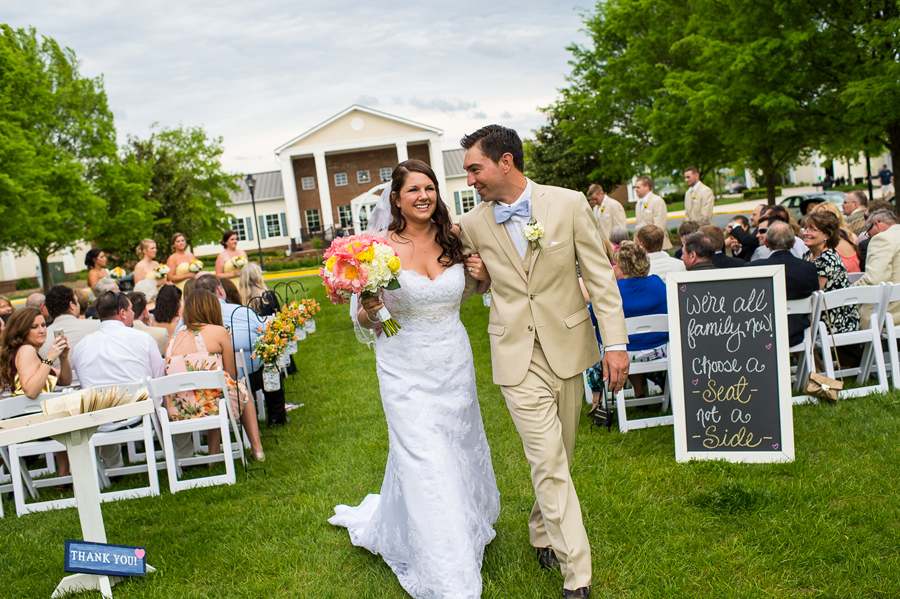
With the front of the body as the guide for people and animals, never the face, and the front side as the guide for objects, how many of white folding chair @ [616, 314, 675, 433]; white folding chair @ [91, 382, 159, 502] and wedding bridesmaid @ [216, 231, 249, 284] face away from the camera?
2

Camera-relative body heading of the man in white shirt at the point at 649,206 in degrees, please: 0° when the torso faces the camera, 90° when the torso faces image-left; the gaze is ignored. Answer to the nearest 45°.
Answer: approximately 45°

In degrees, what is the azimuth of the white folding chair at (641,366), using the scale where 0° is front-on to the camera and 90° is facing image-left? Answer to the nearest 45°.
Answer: approximately 180°

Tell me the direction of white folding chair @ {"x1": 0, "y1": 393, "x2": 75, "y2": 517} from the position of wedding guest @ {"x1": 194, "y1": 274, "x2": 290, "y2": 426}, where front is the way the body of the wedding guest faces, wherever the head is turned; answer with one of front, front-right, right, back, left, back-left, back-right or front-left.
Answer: back

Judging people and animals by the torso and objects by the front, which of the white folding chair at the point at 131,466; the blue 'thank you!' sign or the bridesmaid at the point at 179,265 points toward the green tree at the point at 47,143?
the white folding chair

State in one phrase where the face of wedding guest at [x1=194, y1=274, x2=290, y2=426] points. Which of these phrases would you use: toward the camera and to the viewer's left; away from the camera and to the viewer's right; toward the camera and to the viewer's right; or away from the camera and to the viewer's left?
away from the camera and to the viewer's right

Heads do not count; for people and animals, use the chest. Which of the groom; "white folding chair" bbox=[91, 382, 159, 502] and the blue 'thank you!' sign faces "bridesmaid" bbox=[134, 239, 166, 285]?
the white folding chair

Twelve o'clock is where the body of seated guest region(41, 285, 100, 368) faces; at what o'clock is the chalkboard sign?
The chalkboard sign is roughly at 3 o'clock from the seated guest.

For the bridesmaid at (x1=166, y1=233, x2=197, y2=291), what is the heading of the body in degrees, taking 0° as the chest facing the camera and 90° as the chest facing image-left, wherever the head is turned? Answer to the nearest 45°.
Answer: approximately 315°

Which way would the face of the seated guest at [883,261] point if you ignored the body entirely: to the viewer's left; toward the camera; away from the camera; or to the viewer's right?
to the viewer's left

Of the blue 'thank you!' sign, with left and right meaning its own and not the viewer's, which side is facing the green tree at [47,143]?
back

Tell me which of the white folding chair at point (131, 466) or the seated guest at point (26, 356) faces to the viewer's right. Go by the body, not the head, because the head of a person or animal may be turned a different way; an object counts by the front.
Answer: the seated guest

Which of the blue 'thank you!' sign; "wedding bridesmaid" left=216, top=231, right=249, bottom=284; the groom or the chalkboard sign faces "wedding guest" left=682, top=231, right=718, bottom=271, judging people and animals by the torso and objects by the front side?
"wedding bridesmaid" left=216, top=231, right=249, bottom=284

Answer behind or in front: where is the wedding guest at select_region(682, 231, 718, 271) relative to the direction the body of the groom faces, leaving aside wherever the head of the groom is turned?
behind

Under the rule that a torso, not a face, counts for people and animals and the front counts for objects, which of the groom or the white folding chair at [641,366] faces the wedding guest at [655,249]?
the white folding chair

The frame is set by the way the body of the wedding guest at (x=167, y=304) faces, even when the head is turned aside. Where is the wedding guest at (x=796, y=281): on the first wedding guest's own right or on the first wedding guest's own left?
on the first wedding guest's own right

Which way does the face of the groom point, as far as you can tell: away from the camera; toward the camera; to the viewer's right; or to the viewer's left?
to the viewer's left
